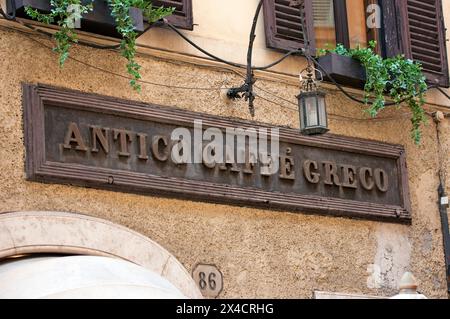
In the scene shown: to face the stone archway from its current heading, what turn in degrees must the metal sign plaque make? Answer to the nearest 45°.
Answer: approximately 90° to its right

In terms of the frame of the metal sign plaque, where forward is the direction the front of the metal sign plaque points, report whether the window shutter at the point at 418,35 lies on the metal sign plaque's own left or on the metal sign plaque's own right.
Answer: on the metal sign plaque's own left

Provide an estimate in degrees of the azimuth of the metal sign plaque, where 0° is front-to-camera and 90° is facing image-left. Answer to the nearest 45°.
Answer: approximately 315°
